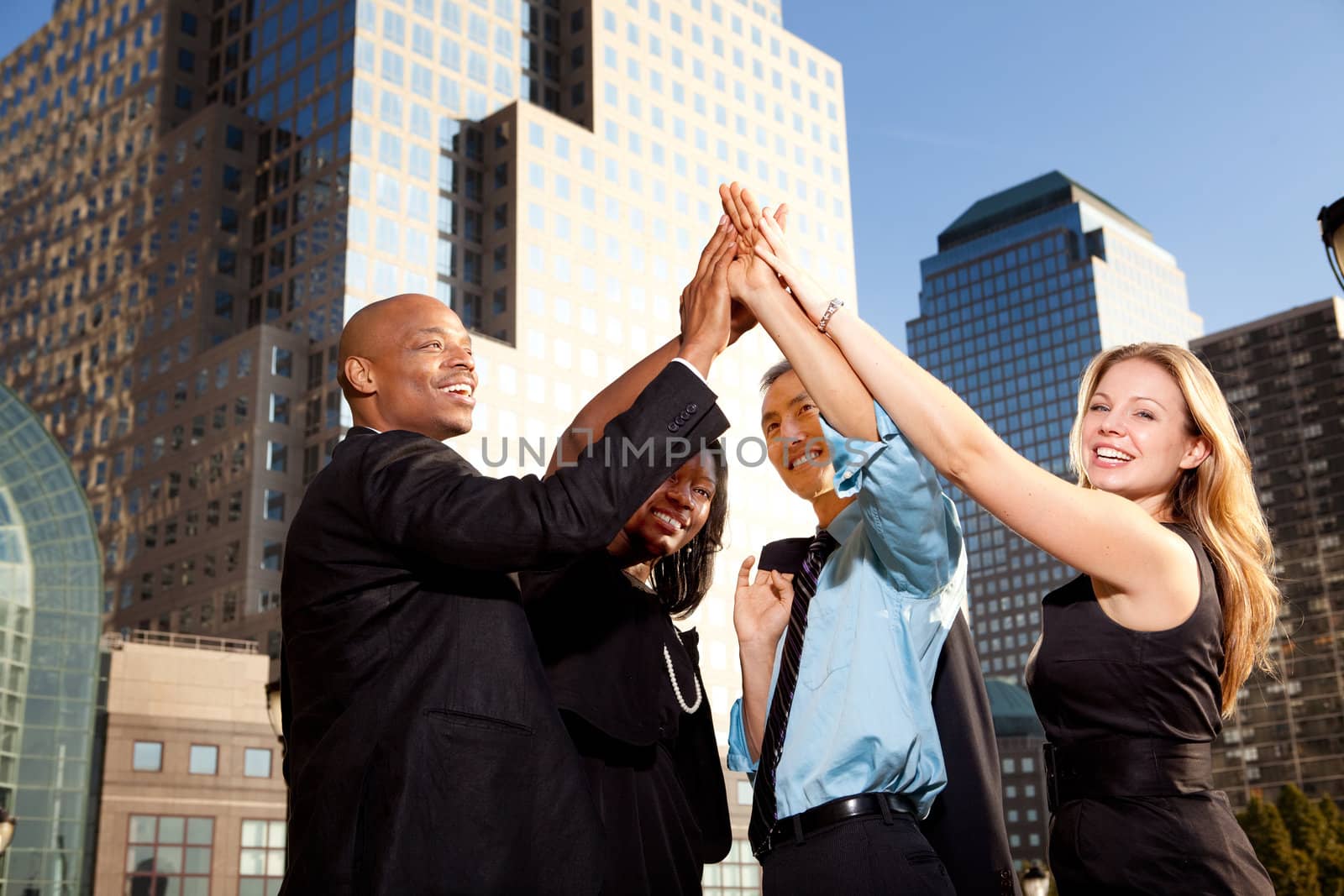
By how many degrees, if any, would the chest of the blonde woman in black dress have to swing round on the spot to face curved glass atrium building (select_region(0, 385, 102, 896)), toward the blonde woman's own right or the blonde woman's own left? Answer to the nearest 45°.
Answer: approximately 45° to the blonde woman's own right

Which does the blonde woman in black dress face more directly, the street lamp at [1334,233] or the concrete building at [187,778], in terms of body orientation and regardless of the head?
the concrete building

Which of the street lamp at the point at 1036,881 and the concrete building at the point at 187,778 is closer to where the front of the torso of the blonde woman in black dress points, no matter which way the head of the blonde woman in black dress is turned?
the concrete building

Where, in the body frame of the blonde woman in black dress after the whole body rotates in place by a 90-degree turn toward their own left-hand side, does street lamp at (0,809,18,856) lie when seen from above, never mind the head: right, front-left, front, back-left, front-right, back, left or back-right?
back-right

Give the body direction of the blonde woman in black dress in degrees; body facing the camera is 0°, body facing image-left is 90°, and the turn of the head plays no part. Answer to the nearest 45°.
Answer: approximately 90°

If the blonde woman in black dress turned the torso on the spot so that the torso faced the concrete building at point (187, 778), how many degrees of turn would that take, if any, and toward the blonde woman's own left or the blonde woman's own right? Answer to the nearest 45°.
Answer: approximately 45° to the blonde woman's own right

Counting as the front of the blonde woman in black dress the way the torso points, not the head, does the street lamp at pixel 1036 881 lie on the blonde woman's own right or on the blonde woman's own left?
on the blonde woman's own right
